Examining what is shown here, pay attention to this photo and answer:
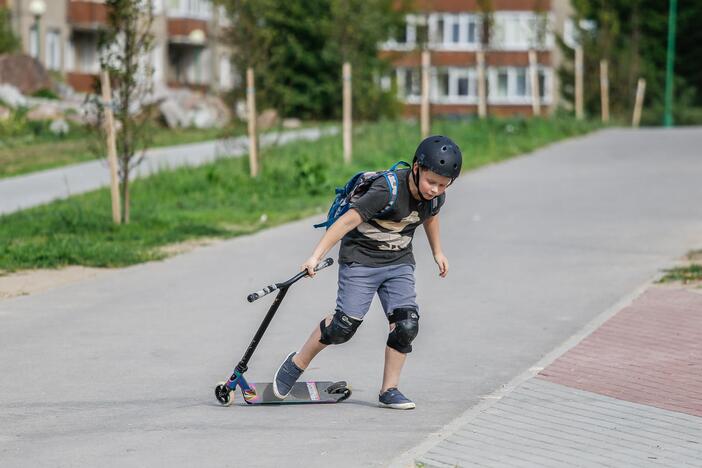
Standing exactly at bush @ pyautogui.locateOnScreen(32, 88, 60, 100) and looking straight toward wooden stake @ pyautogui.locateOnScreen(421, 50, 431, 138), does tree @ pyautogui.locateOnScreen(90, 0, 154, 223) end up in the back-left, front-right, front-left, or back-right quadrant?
front-right

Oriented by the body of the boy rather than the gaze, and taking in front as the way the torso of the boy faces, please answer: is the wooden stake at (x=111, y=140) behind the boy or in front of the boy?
behind

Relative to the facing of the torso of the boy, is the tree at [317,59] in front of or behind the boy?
behind

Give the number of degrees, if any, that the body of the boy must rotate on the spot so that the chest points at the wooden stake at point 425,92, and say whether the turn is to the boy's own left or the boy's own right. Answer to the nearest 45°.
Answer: approximately 135° to the boy's own left

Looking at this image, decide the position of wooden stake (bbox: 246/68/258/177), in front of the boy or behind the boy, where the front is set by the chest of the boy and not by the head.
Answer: behind
